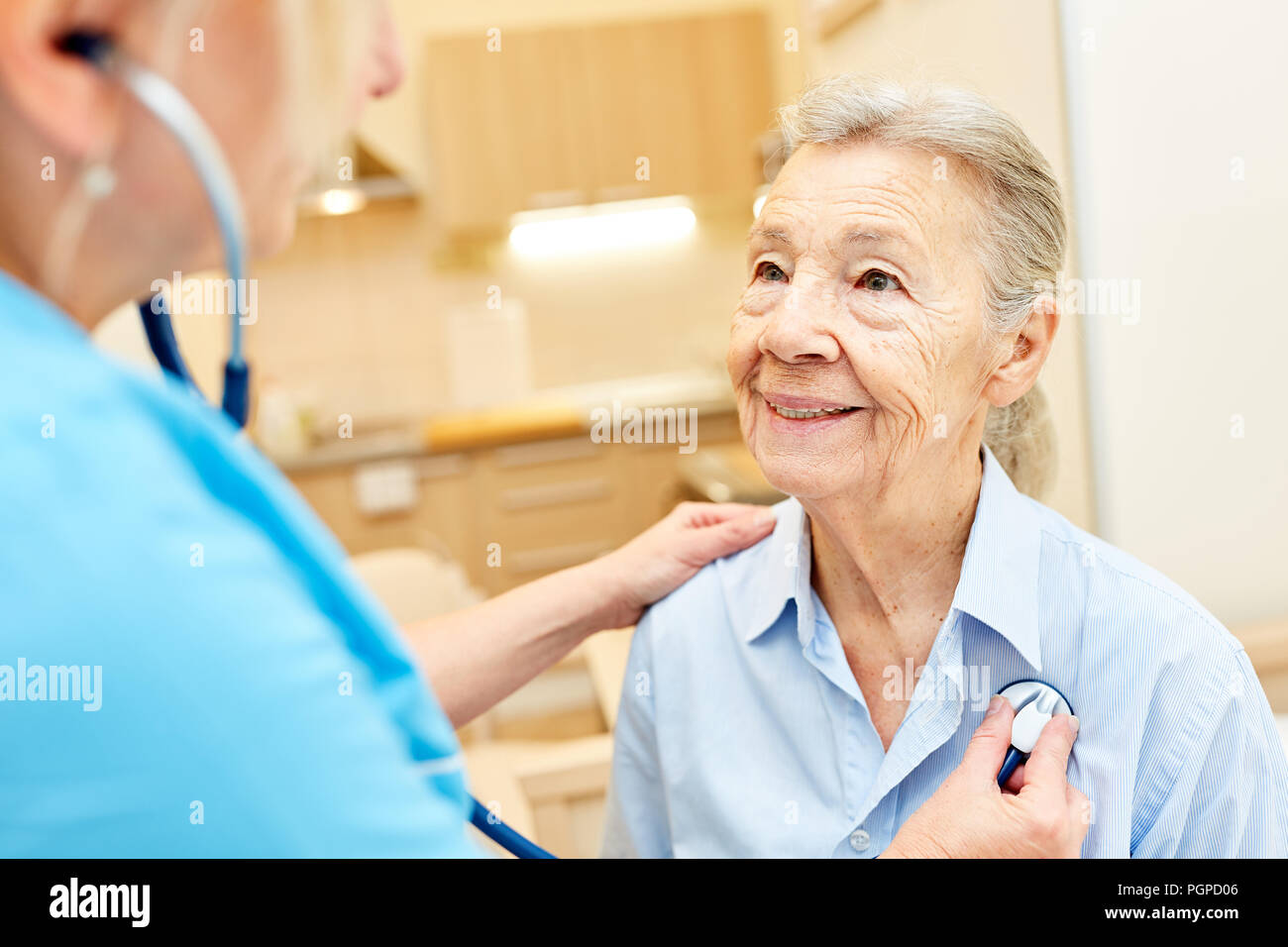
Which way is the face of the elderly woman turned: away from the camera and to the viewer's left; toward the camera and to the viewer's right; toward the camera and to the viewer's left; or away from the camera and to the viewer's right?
toward the camera and to the viewer's left

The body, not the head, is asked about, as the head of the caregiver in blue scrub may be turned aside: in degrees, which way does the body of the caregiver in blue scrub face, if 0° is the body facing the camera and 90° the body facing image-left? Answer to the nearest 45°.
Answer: approximately 225°

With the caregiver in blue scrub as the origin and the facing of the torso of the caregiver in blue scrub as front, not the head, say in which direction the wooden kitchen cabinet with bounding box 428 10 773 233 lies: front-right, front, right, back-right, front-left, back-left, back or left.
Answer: front-left

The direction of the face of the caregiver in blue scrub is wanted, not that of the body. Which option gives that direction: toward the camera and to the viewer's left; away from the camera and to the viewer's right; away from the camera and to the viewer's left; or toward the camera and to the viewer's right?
away from the camera and to the viewer's right

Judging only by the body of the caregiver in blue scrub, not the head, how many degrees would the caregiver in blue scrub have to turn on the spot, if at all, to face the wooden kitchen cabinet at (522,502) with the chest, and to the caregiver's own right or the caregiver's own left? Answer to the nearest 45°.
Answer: approximately 45° to the caregiver's own left
